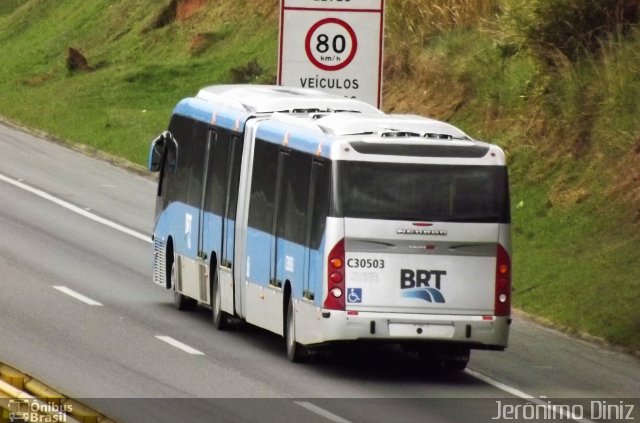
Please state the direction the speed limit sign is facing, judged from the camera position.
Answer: facing the viewer

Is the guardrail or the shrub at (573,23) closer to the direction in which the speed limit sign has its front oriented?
the guardrail

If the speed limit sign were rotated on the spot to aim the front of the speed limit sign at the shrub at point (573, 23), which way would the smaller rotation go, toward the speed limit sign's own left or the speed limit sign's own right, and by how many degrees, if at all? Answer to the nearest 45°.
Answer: approximately 135° to the speed limit sign's own left

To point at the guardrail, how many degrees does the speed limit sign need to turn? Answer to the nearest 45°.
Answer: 0° — it already faces it

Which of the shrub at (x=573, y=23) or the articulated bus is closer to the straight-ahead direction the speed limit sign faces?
the articulated bus

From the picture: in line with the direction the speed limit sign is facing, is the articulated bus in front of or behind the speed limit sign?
in front

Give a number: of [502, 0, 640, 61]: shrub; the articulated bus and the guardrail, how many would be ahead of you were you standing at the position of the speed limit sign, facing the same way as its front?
2
